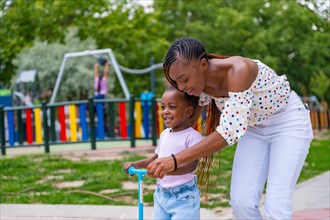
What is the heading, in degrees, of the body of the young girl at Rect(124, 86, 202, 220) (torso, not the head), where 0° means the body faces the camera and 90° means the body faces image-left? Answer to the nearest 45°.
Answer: approximately 45°

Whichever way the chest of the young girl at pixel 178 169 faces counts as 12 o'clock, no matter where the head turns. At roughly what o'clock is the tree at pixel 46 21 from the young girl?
The tree is roughly at 4 o'clock from the young girl.

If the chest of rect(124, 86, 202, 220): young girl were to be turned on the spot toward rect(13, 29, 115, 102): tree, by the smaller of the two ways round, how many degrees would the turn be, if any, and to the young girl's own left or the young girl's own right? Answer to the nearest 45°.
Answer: approximately 135° to the young girl's own right

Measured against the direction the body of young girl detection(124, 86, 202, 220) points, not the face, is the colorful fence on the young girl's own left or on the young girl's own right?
on the young girl's own right
